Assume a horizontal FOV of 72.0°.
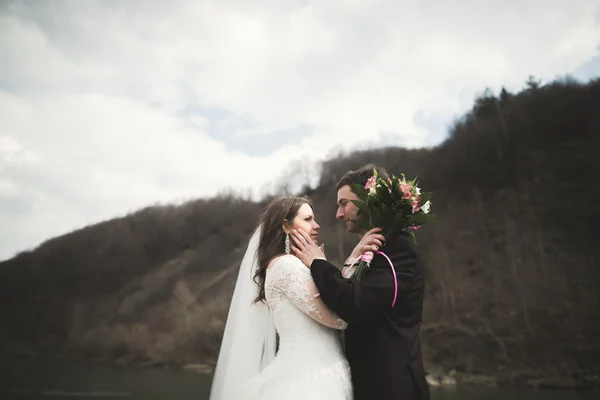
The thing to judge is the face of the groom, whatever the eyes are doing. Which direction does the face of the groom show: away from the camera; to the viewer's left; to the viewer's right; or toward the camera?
to the viewer's left

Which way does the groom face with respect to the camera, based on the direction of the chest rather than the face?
to the viewer's left

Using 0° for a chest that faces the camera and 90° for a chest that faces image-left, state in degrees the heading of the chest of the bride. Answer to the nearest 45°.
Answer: approximately 270°

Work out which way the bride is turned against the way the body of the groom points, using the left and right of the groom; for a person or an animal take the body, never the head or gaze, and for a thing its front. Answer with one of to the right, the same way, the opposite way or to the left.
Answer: the opposite way

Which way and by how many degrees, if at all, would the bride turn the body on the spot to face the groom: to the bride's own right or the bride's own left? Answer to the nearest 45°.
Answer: approximately 45° to the bride's own right

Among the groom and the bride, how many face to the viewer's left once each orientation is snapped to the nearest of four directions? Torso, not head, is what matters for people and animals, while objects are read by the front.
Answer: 1
